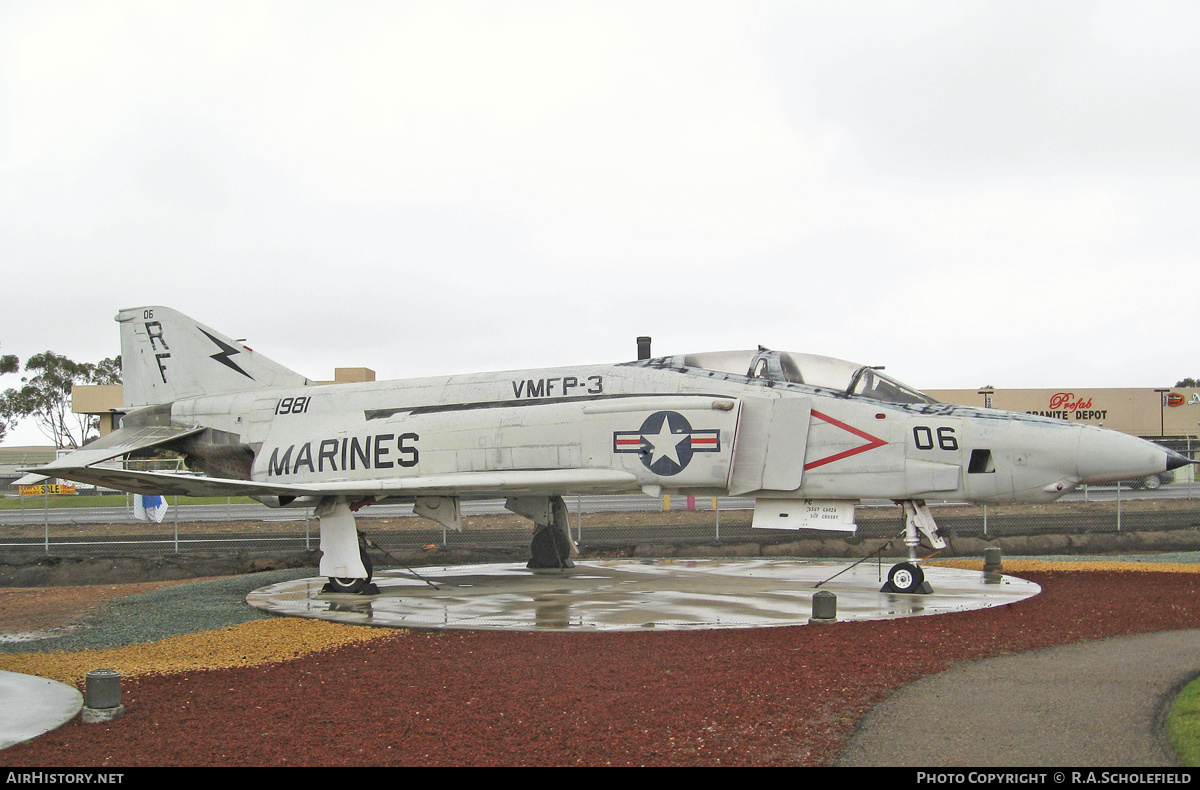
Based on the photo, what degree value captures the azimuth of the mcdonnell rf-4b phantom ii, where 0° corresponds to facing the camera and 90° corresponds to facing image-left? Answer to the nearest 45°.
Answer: approximately 270°
